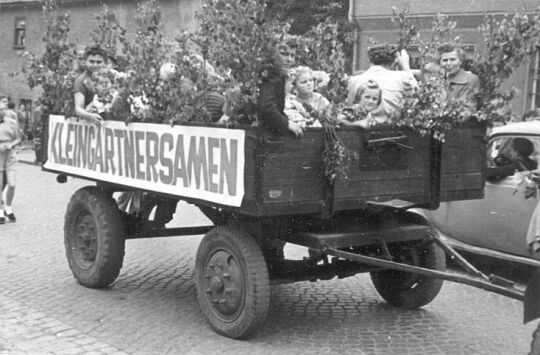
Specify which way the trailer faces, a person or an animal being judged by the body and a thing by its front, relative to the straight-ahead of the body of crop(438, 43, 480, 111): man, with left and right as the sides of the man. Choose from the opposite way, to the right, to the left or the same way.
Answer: to the left

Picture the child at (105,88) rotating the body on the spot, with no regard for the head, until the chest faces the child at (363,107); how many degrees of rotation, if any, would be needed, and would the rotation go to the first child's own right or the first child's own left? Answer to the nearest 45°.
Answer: approximately 45° to the first child's own left

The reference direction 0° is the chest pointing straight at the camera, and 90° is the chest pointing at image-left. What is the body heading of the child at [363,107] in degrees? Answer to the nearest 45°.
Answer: approximately 0°

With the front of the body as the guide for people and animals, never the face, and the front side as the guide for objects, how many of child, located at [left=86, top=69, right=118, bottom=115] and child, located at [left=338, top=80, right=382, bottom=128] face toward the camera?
2

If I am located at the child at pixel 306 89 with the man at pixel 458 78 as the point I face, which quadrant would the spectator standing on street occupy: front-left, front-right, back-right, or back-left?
back-left

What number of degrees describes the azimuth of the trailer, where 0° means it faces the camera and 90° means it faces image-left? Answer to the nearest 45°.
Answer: approximately 315°

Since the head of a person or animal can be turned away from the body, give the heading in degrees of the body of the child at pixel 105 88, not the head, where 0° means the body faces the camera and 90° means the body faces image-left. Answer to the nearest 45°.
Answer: approximately 0°

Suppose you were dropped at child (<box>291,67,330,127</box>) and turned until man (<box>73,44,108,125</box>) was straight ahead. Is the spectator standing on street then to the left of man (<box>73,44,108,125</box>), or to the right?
right
